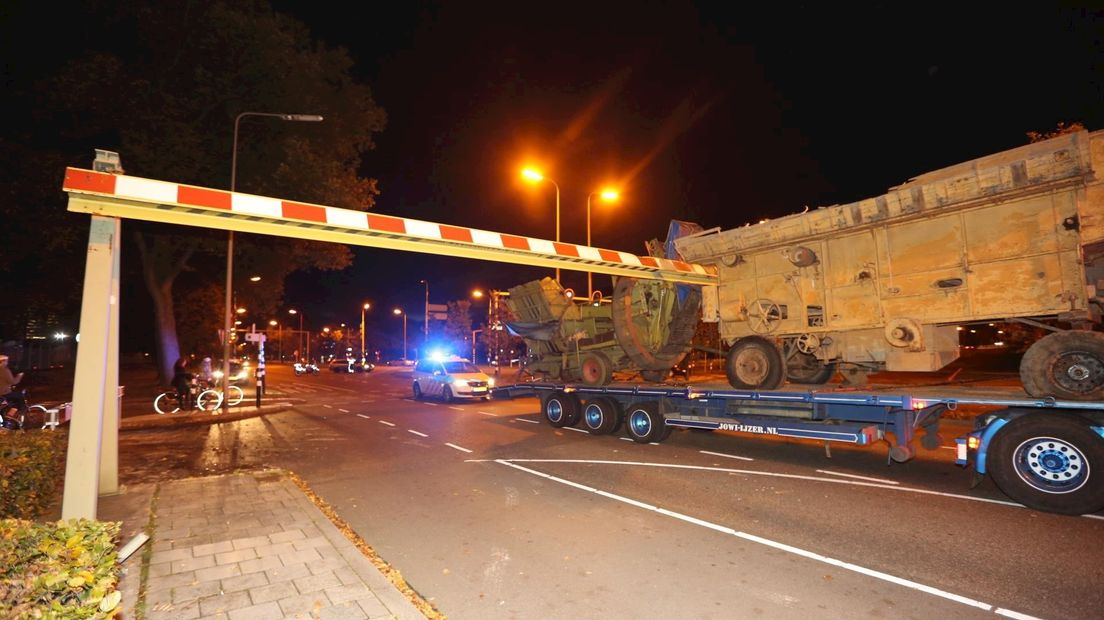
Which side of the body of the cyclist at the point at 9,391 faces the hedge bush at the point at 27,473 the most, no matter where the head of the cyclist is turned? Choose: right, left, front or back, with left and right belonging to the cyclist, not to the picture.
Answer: right

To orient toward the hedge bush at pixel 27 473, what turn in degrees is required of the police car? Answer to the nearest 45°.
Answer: approximately 45° to its right

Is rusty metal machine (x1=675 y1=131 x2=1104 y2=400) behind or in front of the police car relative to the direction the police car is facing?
in front

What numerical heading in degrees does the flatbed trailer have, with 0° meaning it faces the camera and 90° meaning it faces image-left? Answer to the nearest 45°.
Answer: approximately 315°

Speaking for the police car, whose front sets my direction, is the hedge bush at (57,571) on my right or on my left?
on my right

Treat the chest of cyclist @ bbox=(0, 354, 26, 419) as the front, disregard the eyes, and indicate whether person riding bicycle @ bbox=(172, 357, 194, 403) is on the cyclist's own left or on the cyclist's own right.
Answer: on the cyclist's own left

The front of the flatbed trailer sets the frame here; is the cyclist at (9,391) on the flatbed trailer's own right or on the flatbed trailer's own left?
on the flatbed trailer's own right

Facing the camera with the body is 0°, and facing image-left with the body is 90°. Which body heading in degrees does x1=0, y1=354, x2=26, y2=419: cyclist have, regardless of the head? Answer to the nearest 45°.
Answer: approximately 270°

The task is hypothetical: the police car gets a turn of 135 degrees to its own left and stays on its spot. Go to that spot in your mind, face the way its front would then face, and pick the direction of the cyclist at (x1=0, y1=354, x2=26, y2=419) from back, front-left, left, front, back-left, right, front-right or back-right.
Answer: back-left

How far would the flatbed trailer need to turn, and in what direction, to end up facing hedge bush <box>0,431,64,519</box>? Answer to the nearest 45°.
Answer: approximately 90° to its right
